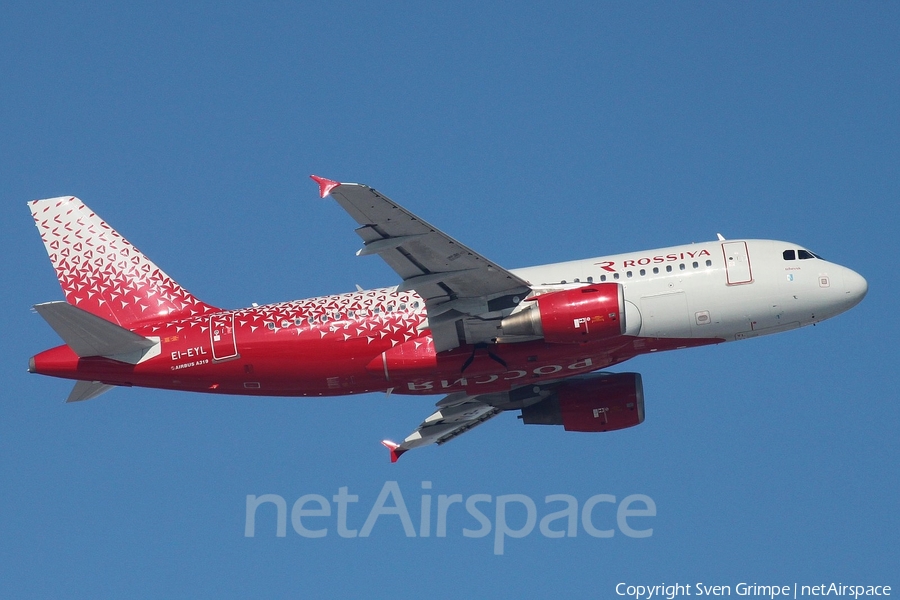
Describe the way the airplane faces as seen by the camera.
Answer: facing to the right of the viewer
